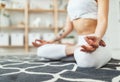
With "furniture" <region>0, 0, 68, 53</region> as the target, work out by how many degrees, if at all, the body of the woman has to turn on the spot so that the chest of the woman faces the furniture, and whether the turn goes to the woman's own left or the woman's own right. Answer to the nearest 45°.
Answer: approximately 135° to the woman's own right

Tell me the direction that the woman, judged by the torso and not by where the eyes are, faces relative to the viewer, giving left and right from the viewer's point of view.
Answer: facing the viewer and to the left of the viewer
